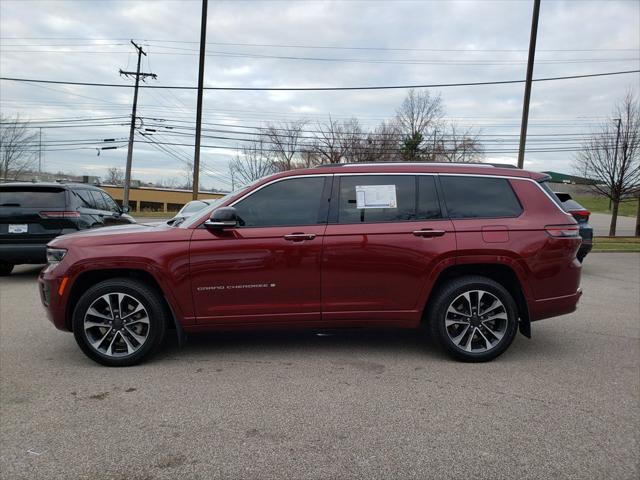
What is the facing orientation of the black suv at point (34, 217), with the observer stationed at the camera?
facing away from the viewer and to the right of the viewer

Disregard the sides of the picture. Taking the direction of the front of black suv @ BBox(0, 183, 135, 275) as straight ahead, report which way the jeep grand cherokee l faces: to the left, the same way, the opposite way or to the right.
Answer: to the left

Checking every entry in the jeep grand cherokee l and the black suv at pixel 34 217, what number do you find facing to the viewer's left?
1

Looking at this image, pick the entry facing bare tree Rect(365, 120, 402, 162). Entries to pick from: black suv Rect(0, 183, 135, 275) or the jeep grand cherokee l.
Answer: the black suv

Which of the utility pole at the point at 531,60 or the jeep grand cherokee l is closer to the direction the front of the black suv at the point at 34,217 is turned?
the utility pole

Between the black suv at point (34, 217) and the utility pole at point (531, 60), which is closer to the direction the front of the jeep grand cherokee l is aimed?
the black suv

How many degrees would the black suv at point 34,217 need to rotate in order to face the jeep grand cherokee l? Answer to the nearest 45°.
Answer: approximately 90° to its right

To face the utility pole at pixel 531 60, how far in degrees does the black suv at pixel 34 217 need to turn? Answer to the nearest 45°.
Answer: approximately 45° to its right

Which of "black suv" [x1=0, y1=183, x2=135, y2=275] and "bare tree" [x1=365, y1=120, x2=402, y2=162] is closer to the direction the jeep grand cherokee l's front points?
the black suv

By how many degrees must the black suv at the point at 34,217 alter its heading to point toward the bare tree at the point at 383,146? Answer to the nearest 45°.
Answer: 0° — it already faces it

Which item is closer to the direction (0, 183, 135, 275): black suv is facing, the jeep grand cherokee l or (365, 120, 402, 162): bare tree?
the bare tree

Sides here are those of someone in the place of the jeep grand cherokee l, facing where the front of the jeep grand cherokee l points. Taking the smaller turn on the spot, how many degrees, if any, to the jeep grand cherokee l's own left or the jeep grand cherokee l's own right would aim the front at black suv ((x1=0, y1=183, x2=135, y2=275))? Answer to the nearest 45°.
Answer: approximately 45° to the jeep grand cherokee l's own right

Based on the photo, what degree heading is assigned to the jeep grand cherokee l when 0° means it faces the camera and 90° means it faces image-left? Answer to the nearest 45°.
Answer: approximately 90°
